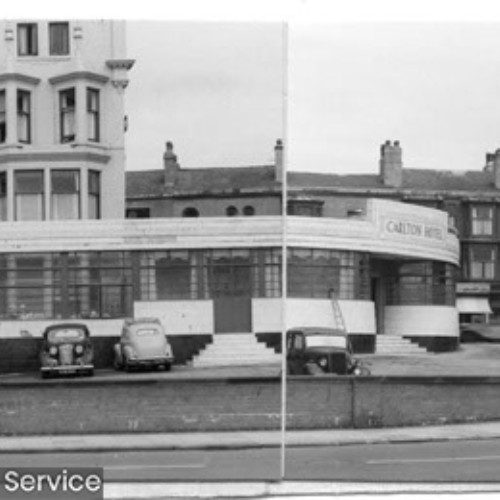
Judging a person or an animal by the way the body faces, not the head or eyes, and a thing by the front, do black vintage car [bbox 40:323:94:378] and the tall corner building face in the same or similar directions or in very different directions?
same or similar directions

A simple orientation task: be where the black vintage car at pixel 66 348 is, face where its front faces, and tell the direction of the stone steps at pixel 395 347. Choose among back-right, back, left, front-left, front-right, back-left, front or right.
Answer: left

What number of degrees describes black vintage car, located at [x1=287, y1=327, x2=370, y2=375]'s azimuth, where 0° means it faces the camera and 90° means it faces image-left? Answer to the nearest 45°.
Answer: approximately 315°

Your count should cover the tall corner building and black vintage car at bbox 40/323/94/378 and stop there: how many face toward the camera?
2

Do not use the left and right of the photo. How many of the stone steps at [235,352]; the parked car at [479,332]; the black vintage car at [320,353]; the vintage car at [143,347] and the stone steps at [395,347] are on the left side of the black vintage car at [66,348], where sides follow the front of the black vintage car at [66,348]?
5

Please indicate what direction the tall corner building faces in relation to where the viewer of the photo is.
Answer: facing the viewer

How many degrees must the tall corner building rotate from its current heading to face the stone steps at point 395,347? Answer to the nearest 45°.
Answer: approximately 90° to its left
